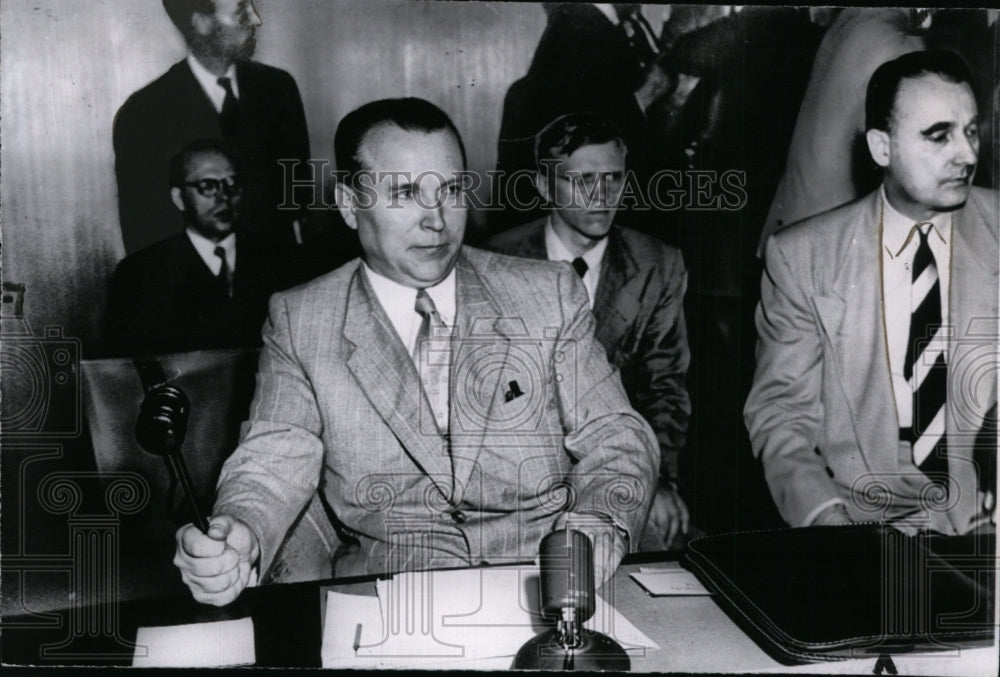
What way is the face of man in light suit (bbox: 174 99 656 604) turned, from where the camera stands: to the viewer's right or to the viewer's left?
to the viewer's right

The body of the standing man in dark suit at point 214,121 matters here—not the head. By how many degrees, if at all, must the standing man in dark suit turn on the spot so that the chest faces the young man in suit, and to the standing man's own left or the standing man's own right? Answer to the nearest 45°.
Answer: approximately 45° to the standing man's own left

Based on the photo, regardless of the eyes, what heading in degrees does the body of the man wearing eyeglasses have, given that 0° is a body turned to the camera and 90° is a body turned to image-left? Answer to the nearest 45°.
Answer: approximately 315°

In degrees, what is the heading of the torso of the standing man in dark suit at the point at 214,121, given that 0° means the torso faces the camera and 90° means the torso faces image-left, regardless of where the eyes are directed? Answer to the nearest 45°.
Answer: approximately 315°
